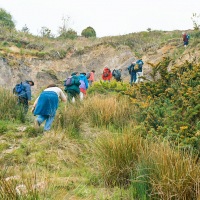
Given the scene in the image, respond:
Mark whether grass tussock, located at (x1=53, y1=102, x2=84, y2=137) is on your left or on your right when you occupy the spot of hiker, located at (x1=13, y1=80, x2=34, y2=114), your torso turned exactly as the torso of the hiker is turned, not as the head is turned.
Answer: on your right

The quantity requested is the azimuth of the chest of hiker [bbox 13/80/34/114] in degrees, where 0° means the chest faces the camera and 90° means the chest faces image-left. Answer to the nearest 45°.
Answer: approximately 225°

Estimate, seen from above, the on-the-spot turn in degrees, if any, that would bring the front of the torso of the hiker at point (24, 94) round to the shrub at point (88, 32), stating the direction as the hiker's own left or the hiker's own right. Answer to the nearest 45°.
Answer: approximately 45° to the hiker's own left

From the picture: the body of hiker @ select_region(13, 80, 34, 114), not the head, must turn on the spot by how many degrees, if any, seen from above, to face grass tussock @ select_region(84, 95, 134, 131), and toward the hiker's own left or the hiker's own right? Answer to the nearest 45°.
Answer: approximately 90° to the hiker's own right

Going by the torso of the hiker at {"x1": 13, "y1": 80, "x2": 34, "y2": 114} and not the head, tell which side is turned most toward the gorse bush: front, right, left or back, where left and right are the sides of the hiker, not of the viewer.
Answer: right

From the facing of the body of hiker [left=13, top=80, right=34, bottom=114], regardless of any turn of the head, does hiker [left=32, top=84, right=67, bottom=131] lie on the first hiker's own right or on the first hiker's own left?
on the first hiker's own right

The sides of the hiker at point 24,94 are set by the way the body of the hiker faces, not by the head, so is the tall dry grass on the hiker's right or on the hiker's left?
on the hiker's right

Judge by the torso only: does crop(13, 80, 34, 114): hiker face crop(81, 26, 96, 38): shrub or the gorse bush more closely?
the shrub

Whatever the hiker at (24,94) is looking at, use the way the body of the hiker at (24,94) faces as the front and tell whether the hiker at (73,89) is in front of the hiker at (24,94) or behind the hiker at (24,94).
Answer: in front
